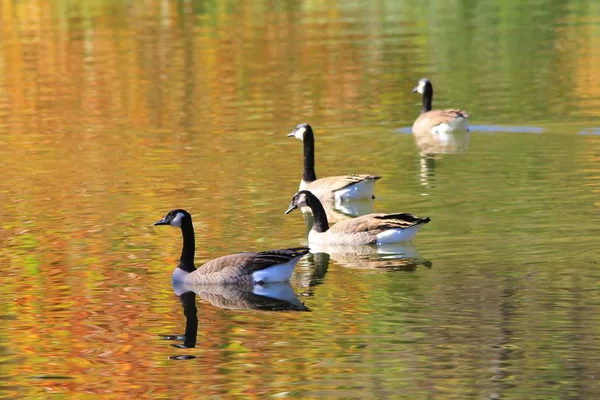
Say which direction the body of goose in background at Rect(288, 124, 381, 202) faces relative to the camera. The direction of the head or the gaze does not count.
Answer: to the viewer's left

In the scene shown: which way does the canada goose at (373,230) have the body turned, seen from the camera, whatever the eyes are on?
to the viewer's left
